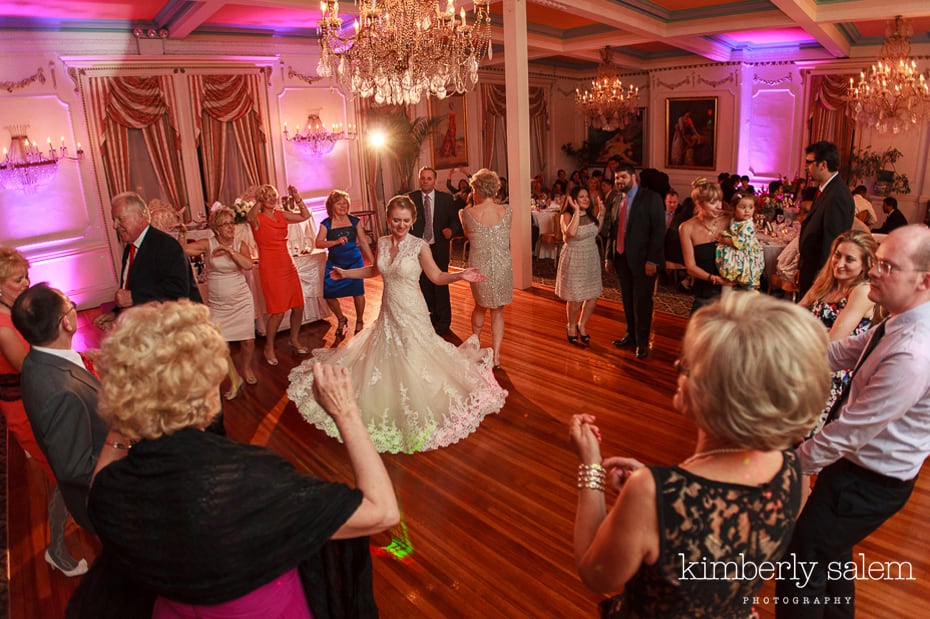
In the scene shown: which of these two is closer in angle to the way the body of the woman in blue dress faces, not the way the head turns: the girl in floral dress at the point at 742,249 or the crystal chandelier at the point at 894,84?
the girl in floral dress

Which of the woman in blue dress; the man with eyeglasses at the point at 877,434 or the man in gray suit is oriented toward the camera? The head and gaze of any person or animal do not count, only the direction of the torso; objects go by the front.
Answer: the woman in blue dress

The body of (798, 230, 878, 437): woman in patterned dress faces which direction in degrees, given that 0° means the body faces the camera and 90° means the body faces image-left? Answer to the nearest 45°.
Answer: approximately 45°

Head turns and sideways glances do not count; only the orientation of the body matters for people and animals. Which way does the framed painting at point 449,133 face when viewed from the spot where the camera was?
facing the viewer

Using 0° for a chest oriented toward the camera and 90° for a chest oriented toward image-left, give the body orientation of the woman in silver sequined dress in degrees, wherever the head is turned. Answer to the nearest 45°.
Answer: approximately 180°

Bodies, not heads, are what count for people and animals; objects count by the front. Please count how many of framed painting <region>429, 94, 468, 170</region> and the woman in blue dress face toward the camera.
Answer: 2

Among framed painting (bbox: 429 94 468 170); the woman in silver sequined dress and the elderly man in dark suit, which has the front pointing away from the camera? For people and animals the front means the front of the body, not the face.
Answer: the woman in silver sequined dress

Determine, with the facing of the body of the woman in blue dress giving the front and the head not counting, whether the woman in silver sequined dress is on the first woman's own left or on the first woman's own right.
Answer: on the first woman's own left

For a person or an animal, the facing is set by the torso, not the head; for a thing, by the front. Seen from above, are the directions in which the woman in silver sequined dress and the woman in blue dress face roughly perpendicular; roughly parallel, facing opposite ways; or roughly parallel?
roughly parallel, facing opposite ways

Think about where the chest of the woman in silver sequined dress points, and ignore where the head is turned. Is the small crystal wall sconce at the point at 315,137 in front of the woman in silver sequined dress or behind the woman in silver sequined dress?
in front

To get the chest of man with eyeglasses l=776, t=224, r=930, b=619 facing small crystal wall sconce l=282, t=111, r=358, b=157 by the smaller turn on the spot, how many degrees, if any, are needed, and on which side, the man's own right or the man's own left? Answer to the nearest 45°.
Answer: approximately 45° to the man's own right

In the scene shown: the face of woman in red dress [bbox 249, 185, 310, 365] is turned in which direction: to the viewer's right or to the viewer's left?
to the viewer's right

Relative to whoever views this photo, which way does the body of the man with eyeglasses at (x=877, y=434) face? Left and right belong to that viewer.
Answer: facing to the left of the viewer

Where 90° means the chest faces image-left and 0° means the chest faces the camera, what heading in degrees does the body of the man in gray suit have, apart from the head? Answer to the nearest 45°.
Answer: approximately 225°

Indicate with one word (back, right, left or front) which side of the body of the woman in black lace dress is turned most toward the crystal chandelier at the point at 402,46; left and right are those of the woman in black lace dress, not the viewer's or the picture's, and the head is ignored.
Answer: front

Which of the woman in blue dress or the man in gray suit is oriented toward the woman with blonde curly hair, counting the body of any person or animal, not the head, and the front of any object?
the woman in blue dress
